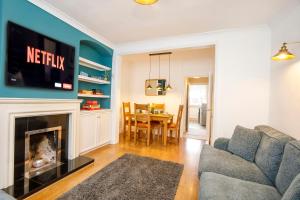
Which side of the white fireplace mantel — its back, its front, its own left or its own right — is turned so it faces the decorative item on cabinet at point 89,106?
left

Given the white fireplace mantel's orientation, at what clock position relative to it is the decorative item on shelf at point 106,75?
The decorative item on shelf is roughly at 9 o'clock from the white fireplace mantel.

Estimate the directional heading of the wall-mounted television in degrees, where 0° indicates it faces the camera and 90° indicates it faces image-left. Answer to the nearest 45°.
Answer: approximately 315°

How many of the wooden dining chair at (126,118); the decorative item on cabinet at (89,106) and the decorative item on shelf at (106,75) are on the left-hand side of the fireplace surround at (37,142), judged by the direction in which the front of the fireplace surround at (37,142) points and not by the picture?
3

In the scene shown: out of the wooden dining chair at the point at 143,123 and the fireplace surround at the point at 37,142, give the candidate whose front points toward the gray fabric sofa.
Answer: the fireplace surround
